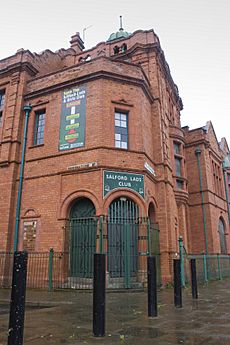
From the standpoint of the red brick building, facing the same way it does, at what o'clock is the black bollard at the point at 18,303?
The black bollard is roughly at 12 o'clock from the red brick building.

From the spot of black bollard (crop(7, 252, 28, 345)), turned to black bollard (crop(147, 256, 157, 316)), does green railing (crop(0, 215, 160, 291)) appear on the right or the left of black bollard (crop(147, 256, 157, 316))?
left

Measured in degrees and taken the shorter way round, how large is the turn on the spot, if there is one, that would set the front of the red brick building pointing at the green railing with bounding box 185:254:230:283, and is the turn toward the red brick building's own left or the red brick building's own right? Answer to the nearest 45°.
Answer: approximately 135° to the red brick building's own left

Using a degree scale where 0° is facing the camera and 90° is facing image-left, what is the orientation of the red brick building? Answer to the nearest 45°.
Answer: approximately 0°

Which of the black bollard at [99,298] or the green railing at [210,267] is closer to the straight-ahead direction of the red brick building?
the black bollard

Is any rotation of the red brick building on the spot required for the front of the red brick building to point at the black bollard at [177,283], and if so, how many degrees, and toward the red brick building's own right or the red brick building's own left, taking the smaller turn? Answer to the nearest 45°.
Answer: approximately 45° to the red brick building's own left

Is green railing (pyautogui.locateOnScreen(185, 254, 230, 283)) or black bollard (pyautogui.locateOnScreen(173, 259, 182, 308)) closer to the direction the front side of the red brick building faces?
the black bollard

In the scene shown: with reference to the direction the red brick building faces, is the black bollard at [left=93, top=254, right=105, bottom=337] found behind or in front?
in front
